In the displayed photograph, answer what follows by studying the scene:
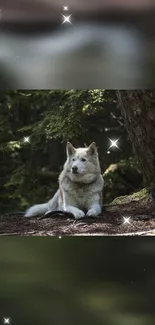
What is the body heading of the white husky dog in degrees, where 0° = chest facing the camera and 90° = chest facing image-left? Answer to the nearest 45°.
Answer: approximately 0°
